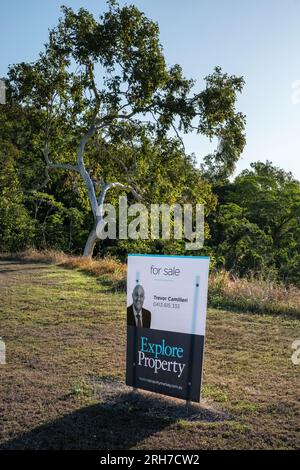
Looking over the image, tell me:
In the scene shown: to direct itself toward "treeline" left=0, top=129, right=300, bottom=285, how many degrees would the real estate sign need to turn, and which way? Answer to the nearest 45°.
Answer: approximately 135° to its right

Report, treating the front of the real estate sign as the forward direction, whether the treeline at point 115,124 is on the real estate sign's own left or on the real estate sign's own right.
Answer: on the real estate sign's own right

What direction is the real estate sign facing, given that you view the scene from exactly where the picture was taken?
facing the viewer and to the left of the viewer
